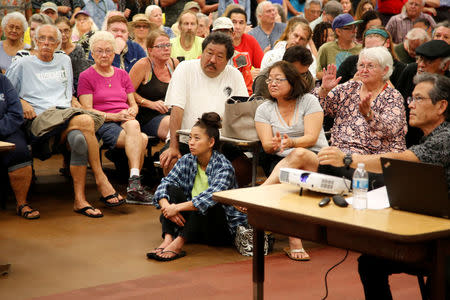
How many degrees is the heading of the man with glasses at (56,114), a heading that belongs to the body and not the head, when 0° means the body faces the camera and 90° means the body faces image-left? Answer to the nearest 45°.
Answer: approximately 315°

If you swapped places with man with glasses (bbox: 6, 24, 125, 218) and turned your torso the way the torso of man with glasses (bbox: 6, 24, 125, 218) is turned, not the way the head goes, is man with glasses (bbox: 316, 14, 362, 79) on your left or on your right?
on your left

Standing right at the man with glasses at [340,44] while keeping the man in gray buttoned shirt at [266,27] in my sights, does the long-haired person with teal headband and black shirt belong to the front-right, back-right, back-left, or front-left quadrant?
back-left

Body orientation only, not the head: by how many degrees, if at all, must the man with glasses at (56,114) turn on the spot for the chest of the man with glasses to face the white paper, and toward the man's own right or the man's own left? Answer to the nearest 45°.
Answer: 0° — they already face it

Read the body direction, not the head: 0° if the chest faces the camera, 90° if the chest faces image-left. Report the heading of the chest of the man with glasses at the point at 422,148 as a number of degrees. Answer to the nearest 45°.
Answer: approximately 90°

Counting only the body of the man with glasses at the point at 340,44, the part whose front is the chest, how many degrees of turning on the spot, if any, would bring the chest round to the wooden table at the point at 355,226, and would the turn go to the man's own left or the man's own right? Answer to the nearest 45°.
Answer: approximately 45° to the man's own right

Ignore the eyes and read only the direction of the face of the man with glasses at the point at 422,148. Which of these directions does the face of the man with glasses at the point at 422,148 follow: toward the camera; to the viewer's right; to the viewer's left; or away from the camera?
to the viewer's left

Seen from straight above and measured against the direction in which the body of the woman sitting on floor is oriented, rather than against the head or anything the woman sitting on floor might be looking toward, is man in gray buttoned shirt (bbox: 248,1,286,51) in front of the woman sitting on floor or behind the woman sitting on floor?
behind

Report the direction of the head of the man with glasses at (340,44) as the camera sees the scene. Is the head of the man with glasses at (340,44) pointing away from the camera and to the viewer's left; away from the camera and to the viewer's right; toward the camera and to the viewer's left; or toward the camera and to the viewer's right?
toward the camera and to the viewer's right

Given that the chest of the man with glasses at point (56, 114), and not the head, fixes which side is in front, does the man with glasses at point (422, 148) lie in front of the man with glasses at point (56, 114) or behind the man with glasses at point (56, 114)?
in front
